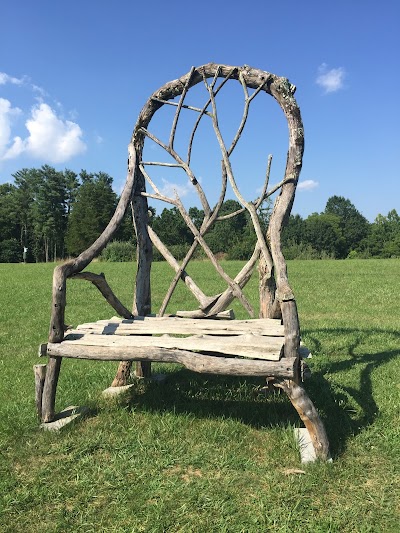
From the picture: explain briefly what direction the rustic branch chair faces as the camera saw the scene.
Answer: facing the viewer and to the left of the viewer

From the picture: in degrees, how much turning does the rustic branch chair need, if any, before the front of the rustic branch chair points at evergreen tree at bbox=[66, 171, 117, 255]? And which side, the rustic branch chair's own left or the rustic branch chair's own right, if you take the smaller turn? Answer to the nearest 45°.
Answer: approximately 135° to the rustic branch chair's own right
